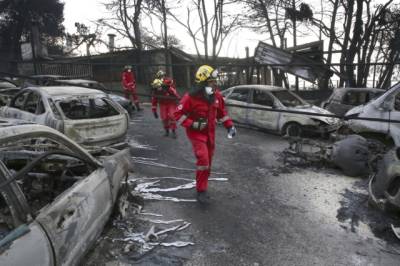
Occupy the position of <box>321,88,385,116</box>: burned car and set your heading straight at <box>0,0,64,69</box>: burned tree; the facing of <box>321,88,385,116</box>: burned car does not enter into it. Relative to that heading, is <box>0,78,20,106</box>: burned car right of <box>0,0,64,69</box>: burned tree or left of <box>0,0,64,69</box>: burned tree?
left

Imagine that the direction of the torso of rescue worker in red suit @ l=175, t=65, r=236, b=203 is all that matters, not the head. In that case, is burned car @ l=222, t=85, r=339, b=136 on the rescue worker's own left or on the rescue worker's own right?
on the rescue worker's own left

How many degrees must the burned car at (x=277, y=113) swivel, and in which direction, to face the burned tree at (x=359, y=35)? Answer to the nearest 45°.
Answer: approximately 90° to its left

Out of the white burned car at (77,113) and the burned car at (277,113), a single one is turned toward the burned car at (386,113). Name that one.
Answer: the burned car at (277,113)
